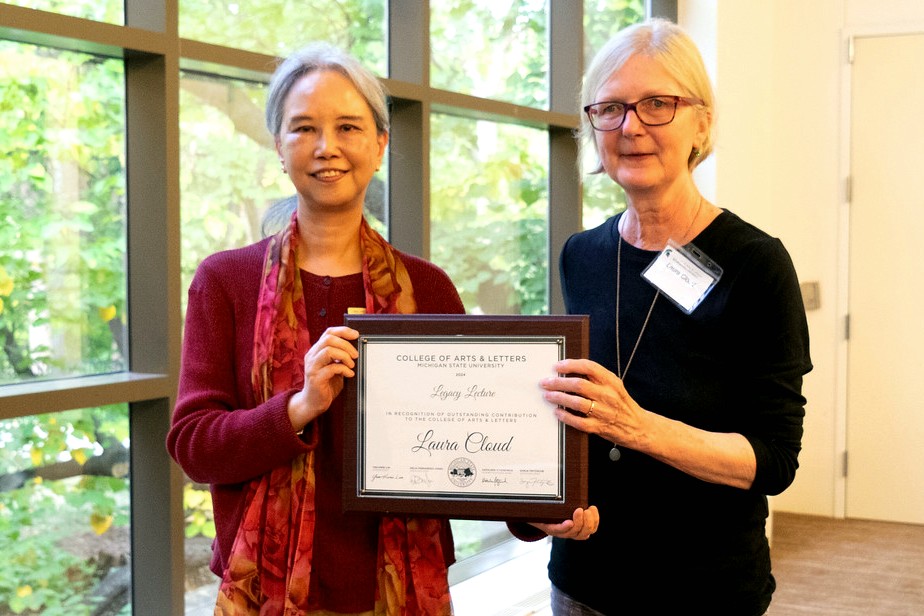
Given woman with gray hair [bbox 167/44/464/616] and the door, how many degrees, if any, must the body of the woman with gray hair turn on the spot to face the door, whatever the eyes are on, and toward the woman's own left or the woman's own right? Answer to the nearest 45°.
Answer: approximately 135° to the woman's own left

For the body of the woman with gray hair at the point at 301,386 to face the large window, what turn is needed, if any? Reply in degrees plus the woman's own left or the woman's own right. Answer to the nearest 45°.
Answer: approximately 135° to the woman's own right

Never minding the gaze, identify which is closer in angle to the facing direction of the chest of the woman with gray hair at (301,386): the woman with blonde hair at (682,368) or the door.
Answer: the woman with blonde hair

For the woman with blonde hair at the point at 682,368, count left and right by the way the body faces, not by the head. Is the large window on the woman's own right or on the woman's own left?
on the woman's own right

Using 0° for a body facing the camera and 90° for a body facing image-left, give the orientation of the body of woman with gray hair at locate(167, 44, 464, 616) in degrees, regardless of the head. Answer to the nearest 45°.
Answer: approximately 0°

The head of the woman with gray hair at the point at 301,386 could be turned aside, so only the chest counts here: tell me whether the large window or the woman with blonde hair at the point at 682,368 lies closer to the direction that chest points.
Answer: the woman with blonde hair

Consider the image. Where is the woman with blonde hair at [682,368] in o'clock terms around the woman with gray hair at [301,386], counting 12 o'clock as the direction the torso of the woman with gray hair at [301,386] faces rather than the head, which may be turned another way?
the woman with blonde hair at [682,368] is roughly at 9 o'clock from the woman with gray hair at [301,386].
